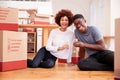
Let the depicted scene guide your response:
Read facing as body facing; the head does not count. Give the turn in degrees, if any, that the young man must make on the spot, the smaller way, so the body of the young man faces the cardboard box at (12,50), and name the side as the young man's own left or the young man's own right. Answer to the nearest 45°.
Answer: approximately 45° to the young man's own right

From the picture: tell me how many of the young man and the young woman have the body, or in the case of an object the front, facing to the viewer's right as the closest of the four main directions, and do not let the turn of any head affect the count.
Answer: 0

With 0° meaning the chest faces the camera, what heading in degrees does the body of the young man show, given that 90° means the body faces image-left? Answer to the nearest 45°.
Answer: approximately 45°

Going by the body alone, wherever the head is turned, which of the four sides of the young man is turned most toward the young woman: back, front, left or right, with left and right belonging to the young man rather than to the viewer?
right

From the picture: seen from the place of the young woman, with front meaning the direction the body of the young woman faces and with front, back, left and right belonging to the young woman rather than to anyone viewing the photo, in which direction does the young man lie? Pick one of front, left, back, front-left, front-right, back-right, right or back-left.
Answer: front-left

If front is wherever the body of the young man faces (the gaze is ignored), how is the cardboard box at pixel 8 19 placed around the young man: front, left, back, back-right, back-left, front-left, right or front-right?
front-right

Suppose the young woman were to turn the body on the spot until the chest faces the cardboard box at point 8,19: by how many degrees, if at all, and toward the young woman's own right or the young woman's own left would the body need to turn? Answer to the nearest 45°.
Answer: approximately 45° to the young woman's own right

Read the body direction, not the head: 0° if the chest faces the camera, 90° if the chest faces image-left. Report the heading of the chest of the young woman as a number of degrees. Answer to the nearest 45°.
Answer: approximately 0°
